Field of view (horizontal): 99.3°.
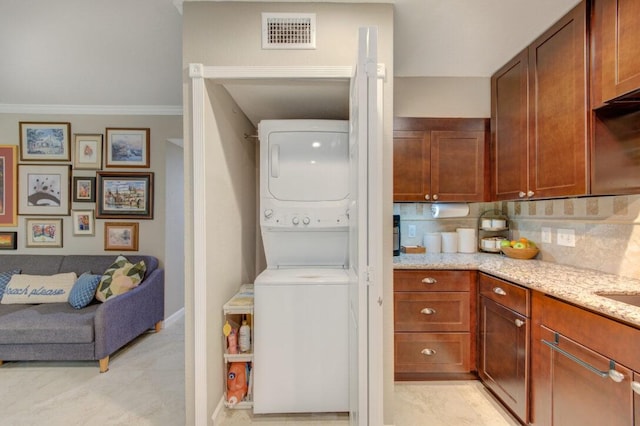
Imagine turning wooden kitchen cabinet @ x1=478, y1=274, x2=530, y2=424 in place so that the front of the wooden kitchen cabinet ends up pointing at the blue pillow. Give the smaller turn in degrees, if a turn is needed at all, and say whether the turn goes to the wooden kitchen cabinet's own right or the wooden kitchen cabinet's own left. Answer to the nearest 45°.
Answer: approximately 45° to the wooden kitchen cabinet's own right

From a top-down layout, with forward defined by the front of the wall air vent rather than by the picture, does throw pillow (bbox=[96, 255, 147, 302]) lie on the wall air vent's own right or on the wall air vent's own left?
on the wall air vent's own right

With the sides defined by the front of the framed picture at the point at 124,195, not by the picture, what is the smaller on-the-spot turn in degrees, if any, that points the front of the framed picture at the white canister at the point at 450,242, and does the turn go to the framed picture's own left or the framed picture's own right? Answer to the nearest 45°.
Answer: approximately 45° to the framed picture's own left

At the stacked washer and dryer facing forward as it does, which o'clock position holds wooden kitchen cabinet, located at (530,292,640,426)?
The wooden kitchen cabinet is roughly at 10 o'clock from the stacked washer and dryer.

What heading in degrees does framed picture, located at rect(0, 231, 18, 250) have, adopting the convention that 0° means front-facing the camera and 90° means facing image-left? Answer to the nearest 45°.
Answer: approximately 0°
